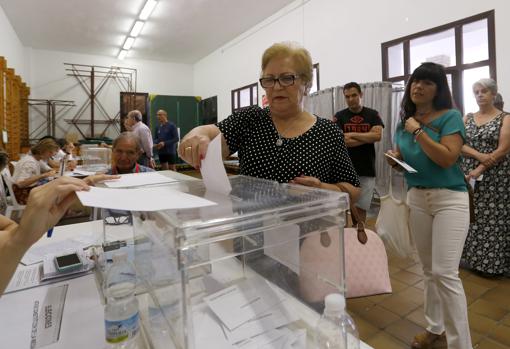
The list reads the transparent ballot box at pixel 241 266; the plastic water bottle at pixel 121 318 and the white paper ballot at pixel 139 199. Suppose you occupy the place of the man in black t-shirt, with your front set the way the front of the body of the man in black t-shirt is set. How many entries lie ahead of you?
3

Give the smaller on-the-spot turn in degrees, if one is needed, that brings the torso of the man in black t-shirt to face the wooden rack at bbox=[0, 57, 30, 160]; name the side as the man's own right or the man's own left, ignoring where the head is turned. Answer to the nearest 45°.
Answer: approximately 90° to the man's own right

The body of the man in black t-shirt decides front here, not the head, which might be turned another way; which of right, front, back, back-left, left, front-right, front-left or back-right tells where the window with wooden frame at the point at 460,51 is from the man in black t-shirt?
back-left

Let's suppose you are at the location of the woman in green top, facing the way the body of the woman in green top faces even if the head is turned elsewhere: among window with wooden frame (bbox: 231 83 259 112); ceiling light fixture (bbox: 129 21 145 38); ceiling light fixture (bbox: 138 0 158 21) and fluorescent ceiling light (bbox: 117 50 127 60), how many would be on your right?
4

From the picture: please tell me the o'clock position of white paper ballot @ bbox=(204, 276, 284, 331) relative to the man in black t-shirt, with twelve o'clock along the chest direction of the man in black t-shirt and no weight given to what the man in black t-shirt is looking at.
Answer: The white paper ballot is roughly at 12 o'clock from the man in black t-shirt.

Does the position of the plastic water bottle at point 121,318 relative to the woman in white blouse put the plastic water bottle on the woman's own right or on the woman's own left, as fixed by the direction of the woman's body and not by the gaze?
on the woman's own right
